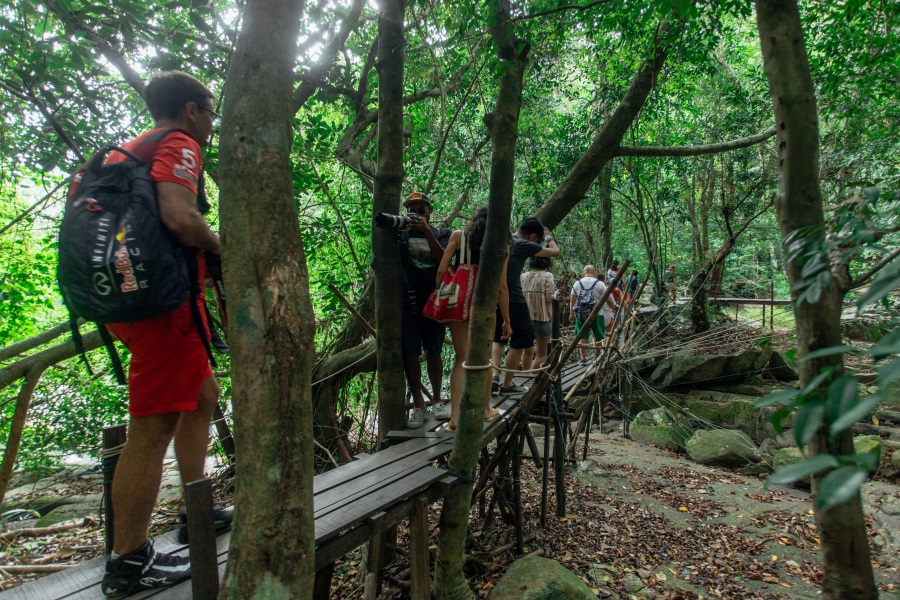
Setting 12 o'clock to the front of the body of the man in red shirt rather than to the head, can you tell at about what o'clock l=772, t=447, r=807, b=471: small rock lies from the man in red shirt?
The small rock is roughly at 1 o'clock from the man in red shirt.

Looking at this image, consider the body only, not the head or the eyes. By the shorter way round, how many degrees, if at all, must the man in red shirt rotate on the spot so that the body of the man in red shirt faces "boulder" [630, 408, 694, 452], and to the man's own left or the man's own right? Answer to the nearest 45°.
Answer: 0° — they already face it

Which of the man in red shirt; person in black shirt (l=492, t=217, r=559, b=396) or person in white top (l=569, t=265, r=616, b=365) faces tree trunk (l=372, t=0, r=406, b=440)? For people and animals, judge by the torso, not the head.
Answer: the man in red shirt

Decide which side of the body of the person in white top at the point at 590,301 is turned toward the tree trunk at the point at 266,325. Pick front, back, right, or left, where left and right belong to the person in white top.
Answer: back

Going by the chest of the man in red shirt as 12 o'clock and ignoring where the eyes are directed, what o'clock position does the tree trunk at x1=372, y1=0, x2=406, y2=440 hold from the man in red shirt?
The tree trunk is roughly at 12 o'clock from the man in red shirt.

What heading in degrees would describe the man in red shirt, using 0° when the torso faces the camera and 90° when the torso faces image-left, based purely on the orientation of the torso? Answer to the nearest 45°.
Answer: approximately 225°

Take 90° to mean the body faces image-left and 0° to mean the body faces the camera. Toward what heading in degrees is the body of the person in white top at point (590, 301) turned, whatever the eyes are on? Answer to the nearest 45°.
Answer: approximately 180°

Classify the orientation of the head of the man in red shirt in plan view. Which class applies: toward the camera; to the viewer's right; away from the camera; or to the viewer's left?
to the viewer's right
